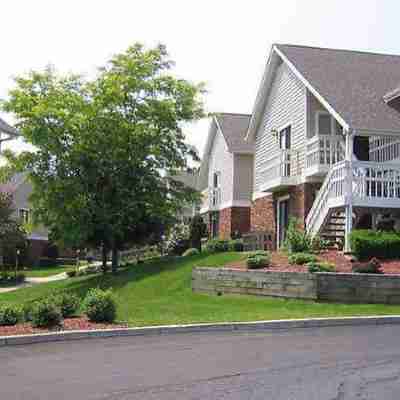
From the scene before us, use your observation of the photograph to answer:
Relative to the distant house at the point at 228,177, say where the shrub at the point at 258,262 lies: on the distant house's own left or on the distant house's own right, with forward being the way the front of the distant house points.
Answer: on the distant house's own left

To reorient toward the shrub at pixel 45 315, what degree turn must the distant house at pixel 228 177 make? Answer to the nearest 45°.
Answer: approximately 45° to its left

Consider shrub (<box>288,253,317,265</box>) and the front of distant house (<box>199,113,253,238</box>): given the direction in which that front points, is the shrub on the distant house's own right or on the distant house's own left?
on the distant house's own left

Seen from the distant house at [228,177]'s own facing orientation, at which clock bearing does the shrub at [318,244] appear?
The shrub is roughly at 10 o'clock from the distant house.

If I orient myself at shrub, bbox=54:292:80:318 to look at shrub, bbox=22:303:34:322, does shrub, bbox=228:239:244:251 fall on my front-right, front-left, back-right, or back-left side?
back-right

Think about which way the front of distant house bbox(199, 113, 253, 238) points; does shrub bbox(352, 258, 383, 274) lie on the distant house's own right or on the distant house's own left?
on the distant house's own left

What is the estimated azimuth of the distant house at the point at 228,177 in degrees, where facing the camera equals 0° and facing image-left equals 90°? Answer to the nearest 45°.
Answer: approximately 45°

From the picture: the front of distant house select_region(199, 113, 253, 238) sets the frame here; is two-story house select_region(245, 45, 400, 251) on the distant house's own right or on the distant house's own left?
on the distant house's own left

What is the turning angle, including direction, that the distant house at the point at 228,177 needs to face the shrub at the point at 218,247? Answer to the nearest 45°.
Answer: approximately 45° to its left

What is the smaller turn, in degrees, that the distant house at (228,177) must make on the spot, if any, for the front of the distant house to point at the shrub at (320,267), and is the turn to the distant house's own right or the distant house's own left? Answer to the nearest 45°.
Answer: approximately 45° to the distant house's own left
